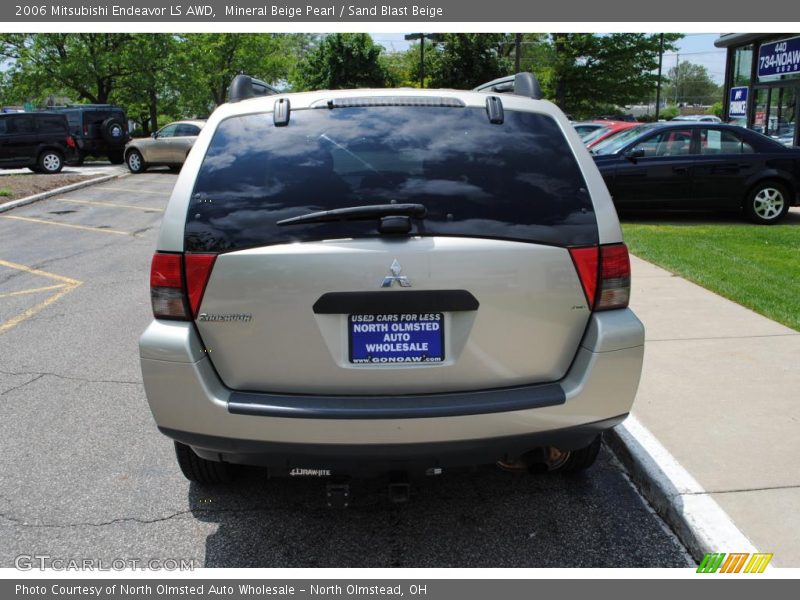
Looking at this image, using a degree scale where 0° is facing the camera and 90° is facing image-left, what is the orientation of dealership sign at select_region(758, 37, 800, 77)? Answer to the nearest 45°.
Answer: approximately 45°

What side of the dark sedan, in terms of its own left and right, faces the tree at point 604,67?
right

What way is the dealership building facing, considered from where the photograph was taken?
facing the viewer and to the left of the viewer

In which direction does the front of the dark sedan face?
to the viewer's left

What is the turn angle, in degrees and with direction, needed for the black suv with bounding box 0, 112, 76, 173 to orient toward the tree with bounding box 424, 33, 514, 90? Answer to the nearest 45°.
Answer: approximately 135° to its right

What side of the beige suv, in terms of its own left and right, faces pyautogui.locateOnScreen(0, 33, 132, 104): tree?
front

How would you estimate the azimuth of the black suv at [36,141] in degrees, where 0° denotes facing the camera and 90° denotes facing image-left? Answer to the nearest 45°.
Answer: approximately 90°

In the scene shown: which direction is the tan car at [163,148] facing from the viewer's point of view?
to the viewer's left

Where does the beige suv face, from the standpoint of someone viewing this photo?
facing away from the viewer

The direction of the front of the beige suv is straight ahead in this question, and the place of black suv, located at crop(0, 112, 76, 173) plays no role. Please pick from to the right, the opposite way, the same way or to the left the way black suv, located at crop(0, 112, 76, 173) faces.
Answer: to the left

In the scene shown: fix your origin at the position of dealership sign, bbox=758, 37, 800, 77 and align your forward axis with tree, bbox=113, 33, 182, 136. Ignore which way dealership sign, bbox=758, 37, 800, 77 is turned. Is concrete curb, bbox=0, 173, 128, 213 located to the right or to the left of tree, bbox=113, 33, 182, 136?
left

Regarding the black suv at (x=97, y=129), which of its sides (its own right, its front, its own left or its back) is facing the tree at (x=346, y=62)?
right

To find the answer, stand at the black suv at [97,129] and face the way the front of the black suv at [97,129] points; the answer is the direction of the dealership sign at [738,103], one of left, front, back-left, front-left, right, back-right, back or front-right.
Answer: back

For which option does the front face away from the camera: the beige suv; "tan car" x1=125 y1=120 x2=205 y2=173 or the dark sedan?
the beige suv

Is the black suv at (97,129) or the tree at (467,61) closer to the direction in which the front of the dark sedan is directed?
the black suv

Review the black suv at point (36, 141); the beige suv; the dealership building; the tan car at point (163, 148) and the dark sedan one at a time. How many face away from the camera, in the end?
1

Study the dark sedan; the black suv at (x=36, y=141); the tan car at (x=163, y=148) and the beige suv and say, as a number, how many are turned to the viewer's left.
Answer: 3

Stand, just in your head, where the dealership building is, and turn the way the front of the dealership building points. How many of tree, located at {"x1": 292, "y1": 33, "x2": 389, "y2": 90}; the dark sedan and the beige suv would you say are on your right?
1

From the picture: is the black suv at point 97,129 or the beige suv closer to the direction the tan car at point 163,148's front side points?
the black suv
